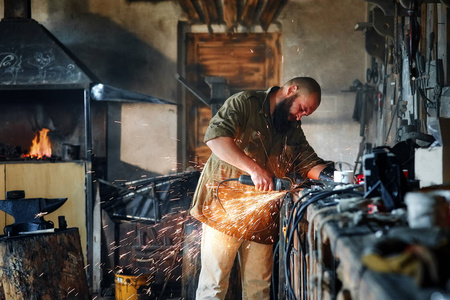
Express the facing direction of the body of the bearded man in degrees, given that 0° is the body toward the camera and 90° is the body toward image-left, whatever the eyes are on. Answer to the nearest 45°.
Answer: approximately 315°

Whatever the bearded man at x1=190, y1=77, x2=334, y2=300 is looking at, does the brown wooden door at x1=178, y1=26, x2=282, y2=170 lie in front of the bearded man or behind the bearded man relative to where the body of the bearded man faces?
behind

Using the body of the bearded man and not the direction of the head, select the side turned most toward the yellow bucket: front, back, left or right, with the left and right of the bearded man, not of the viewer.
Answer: back

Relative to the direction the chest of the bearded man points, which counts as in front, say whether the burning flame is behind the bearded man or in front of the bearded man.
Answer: behind

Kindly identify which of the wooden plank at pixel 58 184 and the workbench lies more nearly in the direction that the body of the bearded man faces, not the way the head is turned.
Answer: the workbench
